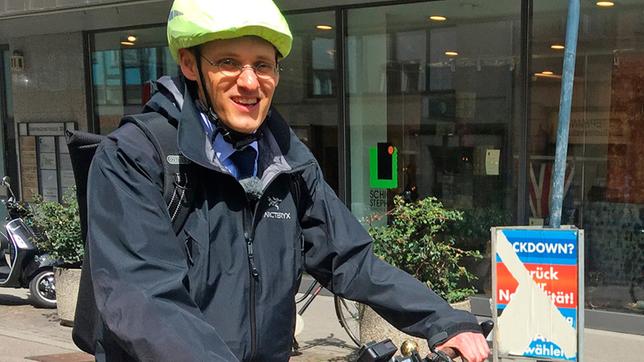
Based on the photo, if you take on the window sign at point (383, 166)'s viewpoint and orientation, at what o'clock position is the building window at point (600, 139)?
The building window is roughly at 10 o'clock from the window sign.

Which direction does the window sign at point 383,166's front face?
toward the camera

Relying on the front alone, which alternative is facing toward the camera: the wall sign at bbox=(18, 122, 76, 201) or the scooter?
the wall sign

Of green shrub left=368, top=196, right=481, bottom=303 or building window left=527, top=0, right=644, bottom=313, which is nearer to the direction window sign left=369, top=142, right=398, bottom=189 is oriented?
the green shrub

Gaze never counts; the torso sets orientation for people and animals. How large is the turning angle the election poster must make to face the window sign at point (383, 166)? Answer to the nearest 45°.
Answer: approximately 135° to its right

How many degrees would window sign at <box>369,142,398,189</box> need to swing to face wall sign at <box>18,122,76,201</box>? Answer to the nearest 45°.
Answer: approximately 90° to its right

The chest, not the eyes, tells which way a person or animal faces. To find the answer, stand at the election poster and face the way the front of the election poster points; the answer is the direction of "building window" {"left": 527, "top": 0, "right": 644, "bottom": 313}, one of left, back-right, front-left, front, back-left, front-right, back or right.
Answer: back

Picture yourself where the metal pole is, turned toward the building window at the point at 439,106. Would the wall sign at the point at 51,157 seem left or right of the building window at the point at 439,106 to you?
left

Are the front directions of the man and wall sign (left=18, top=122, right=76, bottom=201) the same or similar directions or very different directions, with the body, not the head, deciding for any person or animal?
same or similar directions

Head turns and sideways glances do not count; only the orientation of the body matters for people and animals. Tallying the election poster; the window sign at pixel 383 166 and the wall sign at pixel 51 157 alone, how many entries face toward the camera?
3

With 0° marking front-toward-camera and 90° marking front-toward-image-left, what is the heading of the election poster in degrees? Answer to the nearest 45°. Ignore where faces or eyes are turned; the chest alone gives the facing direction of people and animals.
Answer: approximately 0°

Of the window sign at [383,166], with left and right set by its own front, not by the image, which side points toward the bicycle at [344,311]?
front

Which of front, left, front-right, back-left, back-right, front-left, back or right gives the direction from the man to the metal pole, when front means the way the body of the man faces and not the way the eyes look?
left

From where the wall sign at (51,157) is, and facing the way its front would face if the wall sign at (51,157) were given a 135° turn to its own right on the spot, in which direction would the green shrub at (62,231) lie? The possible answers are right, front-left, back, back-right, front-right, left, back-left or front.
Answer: back-left
